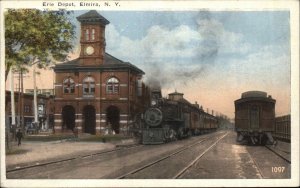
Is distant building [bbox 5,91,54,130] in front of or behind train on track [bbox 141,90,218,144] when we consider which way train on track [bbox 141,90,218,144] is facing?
in front

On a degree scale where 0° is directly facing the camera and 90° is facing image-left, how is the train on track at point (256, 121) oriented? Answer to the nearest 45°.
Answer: approximately 180°

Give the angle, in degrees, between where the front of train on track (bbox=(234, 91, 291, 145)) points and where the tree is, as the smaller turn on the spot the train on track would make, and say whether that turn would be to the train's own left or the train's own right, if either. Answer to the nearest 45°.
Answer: approximately 135° to the train's own left

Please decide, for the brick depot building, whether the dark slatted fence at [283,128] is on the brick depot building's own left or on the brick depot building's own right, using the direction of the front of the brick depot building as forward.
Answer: on the brick depot building's own left

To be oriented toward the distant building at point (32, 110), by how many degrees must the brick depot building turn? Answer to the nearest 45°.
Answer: approximately 90° to its right

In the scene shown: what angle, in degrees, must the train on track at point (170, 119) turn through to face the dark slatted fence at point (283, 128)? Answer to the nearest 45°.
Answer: approximately 90° to its left

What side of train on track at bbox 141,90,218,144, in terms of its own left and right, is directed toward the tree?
front
